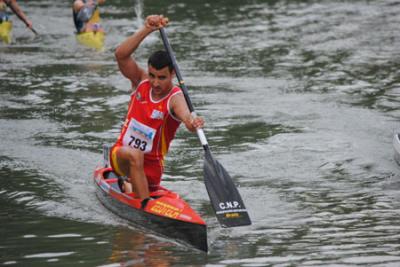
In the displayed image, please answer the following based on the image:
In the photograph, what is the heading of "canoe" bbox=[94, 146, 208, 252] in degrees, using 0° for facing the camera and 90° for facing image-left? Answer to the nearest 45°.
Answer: approximately 315°

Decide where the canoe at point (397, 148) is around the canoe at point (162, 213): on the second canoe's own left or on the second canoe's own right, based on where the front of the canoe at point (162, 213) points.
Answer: on the second canoe's own left

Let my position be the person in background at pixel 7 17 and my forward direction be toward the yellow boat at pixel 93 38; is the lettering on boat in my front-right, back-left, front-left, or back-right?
front-right

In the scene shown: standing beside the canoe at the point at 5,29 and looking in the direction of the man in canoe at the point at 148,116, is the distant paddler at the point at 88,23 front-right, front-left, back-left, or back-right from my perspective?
front-left

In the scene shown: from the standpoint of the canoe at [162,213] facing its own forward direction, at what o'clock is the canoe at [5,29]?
the canoe at [5,29] is roughly at 7 o'clock from the canoe at [162,213].

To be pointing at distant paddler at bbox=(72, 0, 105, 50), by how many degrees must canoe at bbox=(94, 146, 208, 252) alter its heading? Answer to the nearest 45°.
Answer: approximately 135° to its left

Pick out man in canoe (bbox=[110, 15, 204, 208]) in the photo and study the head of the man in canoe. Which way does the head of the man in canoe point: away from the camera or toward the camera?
toward the camera

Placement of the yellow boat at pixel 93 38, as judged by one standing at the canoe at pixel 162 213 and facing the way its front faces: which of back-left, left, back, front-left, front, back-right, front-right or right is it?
back-left
